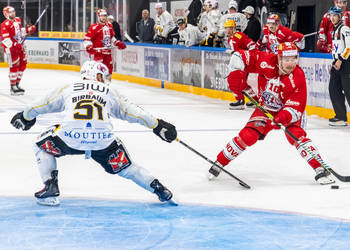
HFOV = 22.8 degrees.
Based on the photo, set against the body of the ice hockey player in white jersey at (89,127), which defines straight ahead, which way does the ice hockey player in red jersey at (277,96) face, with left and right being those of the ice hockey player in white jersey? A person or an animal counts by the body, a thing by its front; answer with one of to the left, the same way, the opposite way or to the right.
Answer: the opposite way

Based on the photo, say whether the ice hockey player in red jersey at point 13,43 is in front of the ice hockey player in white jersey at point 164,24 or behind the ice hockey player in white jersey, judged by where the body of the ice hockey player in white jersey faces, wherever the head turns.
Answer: in front

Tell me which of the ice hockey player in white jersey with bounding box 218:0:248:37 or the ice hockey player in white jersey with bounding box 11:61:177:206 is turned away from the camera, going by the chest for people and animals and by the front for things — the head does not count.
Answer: the ice hockey player in white jersey with bounding box 11:61:177:206

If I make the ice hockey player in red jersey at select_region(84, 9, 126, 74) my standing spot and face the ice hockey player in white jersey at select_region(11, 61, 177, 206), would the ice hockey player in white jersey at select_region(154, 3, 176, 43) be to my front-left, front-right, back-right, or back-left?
back-left

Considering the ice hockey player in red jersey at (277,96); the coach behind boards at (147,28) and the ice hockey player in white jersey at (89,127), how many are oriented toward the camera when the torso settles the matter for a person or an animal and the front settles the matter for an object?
2

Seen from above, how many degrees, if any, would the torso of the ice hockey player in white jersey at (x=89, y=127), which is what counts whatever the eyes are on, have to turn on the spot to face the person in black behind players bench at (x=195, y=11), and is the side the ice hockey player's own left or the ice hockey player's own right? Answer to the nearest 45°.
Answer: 0° — they already face them

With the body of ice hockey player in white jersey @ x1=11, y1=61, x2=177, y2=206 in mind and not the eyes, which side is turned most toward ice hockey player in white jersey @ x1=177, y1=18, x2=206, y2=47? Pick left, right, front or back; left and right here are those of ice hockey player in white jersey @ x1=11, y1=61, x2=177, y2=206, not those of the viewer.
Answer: front

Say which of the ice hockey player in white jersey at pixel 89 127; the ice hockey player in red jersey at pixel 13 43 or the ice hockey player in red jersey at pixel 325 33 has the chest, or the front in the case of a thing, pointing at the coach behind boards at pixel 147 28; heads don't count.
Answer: the ice hockey player in white jersey

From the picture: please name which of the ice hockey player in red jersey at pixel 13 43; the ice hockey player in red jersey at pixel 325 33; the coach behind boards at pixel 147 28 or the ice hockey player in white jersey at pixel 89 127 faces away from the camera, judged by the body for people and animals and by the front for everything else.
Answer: the ice hockey player in white jersey

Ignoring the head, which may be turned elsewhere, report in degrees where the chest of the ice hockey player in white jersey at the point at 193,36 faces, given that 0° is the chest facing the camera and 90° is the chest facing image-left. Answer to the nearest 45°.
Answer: approximately 45°

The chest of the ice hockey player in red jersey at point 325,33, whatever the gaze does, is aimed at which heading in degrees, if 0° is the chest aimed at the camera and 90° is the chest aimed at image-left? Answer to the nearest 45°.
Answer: approximately 45°

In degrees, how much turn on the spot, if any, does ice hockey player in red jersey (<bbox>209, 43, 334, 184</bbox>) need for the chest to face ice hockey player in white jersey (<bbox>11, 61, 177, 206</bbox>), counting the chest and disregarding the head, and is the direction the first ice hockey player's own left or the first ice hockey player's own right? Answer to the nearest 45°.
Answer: approximately 45° to the first ice hockey player's own right

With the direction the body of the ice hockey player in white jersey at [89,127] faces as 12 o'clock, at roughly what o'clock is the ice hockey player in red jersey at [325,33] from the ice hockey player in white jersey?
The ice hockey player in red jersey is roughly at 1 o'clock from the ice hockey player in white jersey.

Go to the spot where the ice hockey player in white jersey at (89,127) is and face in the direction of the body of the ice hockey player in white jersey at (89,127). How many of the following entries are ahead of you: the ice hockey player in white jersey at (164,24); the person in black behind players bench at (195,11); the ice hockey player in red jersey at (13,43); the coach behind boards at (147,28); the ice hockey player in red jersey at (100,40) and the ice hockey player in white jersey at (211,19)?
6

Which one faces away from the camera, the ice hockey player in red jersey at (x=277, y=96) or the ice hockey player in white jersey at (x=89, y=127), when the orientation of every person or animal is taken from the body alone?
the ice hockey player in white jersey

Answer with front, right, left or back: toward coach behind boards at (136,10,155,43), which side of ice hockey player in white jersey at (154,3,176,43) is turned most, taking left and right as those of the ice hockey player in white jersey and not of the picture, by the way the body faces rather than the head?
right

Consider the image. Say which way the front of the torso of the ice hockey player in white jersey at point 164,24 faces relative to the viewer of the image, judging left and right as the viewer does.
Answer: facing the viewer and to the left of the viewer

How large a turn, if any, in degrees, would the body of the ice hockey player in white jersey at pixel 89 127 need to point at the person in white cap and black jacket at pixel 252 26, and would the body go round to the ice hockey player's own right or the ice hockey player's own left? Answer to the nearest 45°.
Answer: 0° — they already face them
